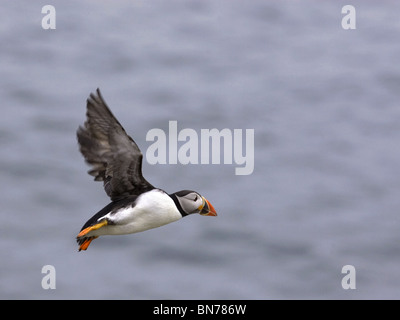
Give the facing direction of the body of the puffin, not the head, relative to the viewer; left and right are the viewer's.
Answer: facing to the right of the viewer
